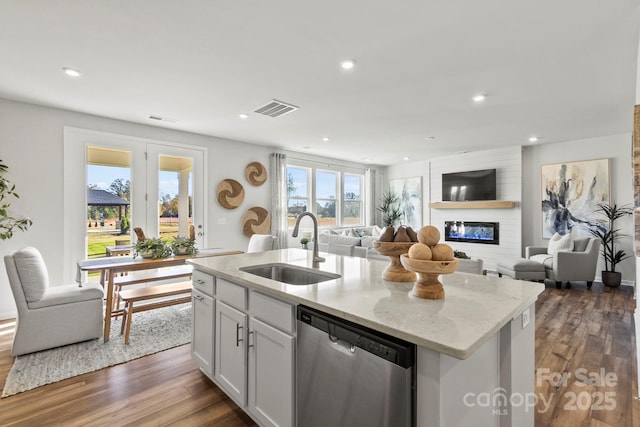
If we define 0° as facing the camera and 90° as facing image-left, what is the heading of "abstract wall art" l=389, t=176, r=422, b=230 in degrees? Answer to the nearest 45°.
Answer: approximately 45°

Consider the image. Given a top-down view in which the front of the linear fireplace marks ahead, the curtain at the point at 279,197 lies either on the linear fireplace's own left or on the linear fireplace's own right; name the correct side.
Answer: on the linear fireplace's own right
